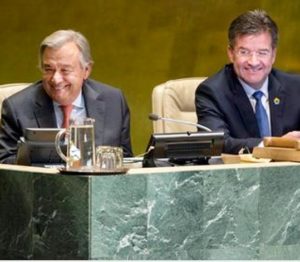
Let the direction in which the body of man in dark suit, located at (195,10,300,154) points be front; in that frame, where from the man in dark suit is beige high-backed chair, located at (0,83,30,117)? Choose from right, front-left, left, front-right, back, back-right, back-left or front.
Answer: right

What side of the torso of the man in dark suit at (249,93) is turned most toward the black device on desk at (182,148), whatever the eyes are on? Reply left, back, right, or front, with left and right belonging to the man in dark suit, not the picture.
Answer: front

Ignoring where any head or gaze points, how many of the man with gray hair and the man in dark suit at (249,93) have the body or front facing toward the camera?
2

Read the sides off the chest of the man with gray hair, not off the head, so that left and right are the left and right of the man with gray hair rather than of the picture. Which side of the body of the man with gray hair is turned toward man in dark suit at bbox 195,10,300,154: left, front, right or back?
left

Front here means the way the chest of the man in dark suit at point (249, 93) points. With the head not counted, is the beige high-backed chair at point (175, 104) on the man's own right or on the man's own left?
on the man's own right

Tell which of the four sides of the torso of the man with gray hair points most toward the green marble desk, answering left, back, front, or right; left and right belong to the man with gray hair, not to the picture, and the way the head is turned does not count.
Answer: front

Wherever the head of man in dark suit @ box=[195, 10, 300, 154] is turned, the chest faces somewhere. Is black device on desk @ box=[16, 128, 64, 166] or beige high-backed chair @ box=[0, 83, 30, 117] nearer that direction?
the black device on desk

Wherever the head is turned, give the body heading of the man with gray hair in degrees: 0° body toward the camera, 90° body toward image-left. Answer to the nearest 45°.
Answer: approximately 0°

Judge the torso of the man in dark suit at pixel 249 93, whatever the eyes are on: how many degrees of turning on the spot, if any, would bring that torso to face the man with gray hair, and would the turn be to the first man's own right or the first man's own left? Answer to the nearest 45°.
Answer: approximately 45° to the first man's own right

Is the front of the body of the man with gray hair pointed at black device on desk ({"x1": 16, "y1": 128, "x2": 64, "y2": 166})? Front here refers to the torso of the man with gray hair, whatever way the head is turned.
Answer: yes

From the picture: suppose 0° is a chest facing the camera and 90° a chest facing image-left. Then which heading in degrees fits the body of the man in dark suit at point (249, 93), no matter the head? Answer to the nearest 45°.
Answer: approximately 0°
